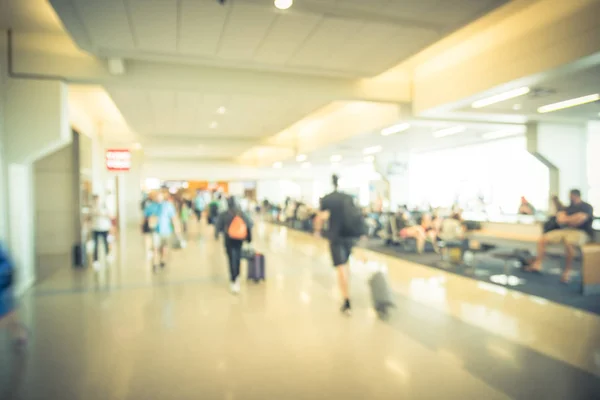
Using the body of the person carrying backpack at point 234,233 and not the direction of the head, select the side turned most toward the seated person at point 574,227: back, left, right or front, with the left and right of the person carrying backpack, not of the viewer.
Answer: right

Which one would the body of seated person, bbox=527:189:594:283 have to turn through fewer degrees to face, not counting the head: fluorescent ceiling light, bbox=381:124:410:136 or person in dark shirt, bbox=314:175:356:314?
the person in dark shirt

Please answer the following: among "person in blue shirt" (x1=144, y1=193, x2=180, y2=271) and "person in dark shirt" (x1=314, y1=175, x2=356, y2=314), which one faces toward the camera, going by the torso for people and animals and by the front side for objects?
the person in blue shirt

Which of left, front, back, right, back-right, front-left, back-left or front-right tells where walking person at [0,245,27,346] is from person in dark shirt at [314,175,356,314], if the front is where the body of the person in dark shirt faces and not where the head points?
back-left

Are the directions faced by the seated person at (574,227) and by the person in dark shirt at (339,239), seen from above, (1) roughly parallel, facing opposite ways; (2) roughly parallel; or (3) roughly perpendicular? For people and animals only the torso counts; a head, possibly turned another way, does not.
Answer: roughly perpendicular

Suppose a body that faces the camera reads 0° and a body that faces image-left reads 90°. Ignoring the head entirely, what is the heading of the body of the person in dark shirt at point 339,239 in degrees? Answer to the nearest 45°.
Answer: approximately 180°

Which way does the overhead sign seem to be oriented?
toward the camera

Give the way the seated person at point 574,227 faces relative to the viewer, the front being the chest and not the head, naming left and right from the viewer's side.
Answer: facing the viewer and to the left of the viewer

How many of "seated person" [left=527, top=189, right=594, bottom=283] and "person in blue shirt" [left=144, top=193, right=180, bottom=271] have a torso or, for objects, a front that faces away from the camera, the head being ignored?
0

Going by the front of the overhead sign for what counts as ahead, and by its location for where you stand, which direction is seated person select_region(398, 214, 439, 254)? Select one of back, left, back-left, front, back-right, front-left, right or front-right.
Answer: front-left

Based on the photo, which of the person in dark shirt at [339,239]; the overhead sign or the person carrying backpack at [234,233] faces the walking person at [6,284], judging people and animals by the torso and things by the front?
the overhead sign

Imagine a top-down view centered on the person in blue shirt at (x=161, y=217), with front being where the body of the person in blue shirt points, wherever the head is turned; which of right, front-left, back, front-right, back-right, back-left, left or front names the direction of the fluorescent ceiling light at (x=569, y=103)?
left

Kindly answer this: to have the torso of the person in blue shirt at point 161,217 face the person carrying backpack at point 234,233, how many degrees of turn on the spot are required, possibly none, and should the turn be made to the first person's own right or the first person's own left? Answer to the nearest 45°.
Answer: approximately 45° to the first person's own left

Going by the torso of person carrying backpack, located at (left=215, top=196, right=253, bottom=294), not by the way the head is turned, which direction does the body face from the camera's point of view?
away from the camera

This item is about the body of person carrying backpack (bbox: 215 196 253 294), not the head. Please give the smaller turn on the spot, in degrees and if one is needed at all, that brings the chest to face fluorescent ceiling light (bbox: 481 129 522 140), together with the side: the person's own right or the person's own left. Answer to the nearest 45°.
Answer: approximately 45° to the person's own right

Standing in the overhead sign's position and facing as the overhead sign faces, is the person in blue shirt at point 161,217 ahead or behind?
ahead

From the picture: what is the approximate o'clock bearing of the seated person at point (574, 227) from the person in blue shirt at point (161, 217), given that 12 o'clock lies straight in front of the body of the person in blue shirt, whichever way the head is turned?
The seated person is roughly at 10 o'clock from the person in blue shirt.

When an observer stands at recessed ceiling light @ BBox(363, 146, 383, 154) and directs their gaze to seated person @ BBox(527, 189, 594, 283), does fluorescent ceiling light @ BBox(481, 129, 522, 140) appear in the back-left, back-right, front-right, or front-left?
front-left

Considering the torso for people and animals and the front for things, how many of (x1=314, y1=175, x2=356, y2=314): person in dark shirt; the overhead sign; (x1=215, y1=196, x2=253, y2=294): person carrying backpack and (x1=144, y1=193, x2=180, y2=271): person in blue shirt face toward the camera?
2

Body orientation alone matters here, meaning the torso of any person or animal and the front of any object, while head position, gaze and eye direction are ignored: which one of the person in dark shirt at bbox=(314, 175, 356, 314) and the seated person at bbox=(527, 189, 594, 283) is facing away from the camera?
the person in dark shirt

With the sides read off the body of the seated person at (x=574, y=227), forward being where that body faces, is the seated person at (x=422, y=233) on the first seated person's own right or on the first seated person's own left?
on the first seated person's own right
